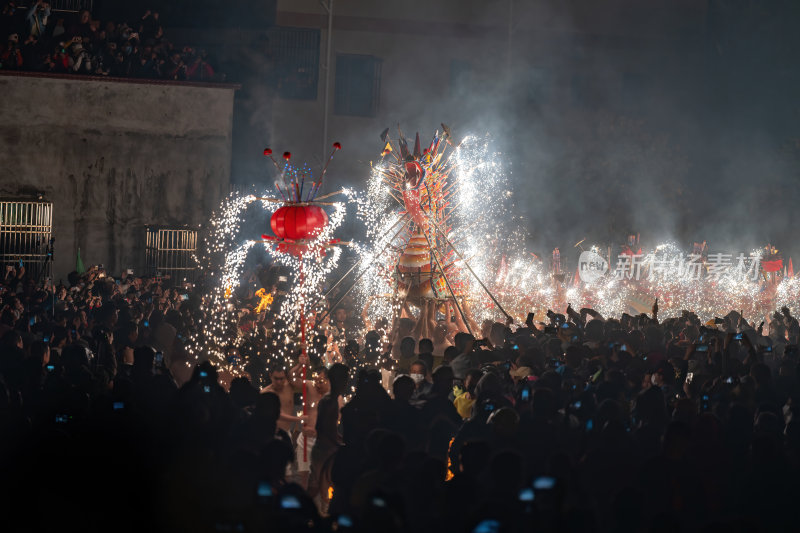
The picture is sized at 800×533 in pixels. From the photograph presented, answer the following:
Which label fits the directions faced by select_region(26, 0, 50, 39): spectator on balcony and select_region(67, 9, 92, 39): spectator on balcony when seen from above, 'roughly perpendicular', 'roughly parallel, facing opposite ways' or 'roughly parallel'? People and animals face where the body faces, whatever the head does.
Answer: roughly parallel

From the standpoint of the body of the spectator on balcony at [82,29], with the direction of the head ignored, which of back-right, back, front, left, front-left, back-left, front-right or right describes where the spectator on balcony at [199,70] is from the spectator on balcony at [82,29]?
front-left

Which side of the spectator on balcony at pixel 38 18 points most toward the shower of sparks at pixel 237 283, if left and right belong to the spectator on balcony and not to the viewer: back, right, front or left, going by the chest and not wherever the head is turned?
front

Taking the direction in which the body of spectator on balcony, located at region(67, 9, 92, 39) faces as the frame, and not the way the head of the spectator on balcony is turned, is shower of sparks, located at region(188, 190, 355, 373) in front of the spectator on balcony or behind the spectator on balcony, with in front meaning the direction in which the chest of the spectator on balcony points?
in front

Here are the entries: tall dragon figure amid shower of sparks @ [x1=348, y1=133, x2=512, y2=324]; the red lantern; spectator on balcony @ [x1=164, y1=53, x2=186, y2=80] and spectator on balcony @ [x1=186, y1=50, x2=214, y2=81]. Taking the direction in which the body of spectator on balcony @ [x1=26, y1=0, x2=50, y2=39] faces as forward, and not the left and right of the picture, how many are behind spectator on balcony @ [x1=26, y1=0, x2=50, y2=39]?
0

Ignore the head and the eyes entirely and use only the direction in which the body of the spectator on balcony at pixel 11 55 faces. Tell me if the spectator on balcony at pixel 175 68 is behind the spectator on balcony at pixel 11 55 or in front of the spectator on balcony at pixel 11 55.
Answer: in front

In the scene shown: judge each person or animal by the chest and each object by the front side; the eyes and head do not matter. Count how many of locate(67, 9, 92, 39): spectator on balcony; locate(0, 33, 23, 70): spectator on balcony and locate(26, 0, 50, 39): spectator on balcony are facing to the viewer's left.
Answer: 0

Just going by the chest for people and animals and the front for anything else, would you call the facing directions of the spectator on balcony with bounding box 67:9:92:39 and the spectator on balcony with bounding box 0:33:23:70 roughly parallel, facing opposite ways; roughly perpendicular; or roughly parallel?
roughly parallel

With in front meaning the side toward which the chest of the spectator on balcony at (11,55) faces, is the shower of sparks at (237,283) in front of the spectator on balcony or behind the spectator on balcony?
in front

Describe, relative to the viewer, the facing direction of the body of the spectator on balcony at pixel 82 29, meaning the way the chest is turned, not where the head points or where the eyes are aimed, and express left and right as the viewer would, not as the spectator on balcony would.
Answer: facing the viewer and to the right of the viewer

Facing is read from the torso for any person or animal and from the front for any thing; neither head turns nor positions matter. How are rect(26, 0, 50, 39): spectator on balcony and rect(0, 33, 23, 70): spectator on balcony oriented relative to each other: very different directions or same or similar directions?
same or similar directions
